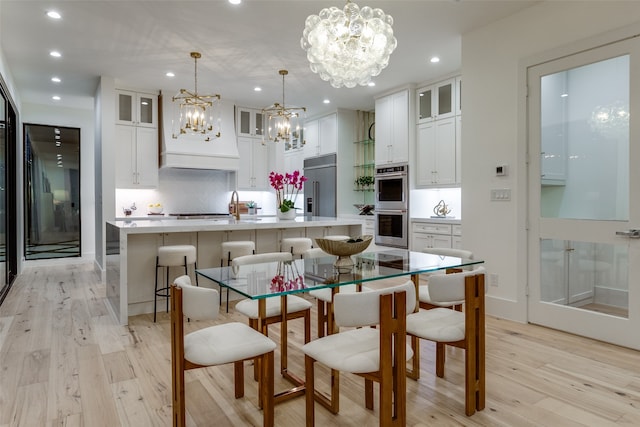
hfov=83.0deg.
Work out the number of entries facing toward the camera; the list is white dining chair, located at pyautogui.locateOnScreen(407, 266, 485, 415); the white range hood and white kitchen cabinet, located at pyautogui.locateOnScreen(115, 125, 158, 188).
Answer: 2

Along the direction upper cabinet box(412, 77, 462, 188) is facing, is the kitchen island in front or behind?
in front

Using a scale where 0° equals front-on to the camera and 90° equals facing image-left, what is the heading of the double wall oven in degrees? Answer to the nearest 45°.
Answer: approximately 45°

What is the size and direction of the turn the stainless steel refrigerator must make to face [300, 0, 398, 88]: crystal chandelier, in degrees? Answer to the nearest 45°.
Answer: approximately 45° to its left

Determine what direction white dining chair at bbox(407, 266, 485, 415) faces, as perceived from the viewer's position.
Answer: facing away from the viewer and to the left of the viewer

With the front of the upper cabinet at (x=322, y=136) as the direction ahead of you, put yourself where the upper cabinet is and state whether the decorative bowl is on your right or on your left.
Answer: on your left

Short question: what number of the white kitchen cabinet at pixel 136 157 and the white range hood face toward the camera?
2

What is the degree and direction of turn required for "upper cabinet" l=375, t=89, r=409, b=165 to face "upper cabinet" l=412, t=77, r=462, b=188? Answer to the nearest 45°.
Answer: approximately 90° to its left

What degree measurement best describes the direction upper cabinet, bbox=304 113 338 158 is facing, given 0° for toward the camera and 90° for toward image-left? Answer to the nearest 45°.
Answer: approximately 45°

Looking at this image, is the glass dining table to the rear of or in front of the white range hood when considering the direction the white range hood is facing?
in front
